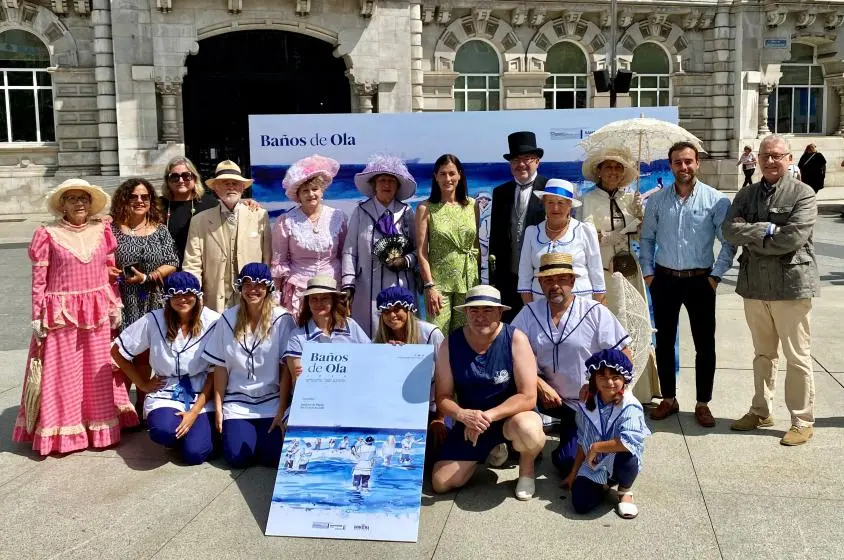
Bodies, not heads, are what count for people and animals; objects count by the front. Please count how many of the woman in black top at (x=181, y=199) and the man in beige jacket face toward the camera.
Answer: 2

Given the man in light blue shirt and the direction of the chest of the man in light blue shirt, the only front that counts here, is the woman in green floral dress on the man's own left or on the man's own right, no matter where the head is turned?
on the man's own right

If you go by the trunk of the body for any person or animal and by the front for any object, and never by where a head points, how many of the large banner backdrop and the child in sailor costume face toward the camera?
2

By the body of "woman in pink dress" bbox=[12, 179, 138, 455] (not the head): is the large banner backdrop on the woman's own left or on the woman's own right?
on the woman's own left

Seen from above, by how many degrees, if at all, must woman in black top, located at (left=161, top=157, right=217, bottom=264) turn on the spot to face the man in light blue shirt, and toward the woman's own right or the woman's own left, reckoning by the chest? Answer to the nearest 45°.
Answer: approximately 45° to the woman's own left

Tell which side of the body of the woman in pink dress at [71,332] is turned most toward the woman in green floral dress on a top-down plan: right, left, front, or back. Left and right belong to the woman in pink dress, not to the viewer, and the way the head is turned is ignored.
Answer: left

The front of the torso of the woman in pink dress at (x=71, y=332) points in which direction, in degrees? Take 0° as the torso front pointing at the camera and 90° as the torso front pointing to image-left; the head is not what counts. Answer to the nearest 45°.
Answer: approximately 0°

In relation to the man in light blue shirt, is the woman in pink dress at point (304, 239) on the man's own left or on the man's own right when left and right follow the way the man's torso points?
on the man's own right
